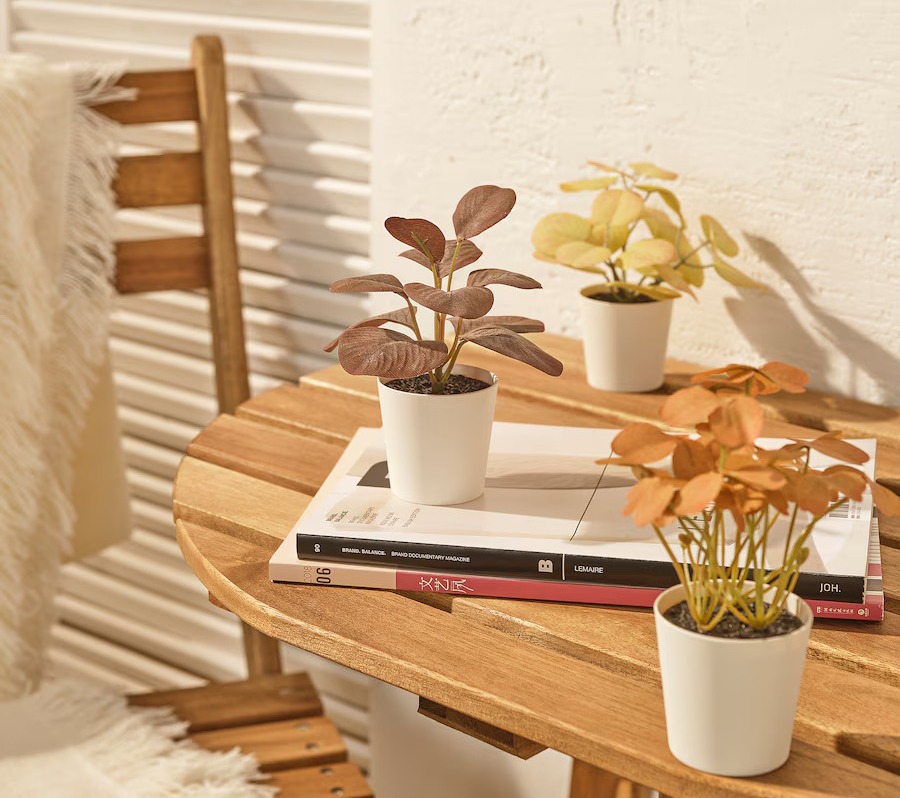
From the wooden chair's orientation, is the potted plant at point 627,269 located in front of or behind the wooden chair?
in front

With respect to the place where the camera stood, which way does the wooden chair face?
facing the viewer and to the right of the viewer

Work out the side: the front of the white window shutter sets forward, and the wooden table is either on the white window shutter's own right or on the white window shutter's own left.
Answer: on the white window shutter's own left

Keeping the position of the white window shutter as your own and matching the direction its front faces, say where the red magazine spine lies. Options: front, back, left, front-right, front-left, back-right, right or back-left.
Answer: front-left

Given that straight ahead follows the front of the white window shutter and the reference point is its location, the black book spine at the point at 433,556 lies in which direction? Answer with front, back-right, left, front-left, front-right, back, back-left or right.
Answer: front-left

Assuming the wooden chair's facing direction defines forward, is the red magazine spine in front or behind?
in front

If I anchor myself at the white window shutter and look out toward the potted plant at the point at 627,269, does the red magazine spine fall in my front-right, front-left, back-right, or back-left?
front-right

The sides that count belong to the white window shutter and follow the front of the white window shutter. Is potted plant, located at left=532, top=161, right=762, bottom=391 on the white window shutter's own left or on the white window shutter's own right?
on the white window shutter's own left

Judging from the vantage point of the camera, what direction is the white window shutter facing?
facing the viewer and to the left of the viewer

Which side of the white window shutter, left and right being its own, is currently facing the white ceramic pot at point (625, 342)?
left

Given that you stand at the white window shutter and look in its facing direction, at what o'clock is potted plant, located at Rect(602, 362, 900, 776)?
The potted plant is roughly at 10 o'clock from the white window shutter.
